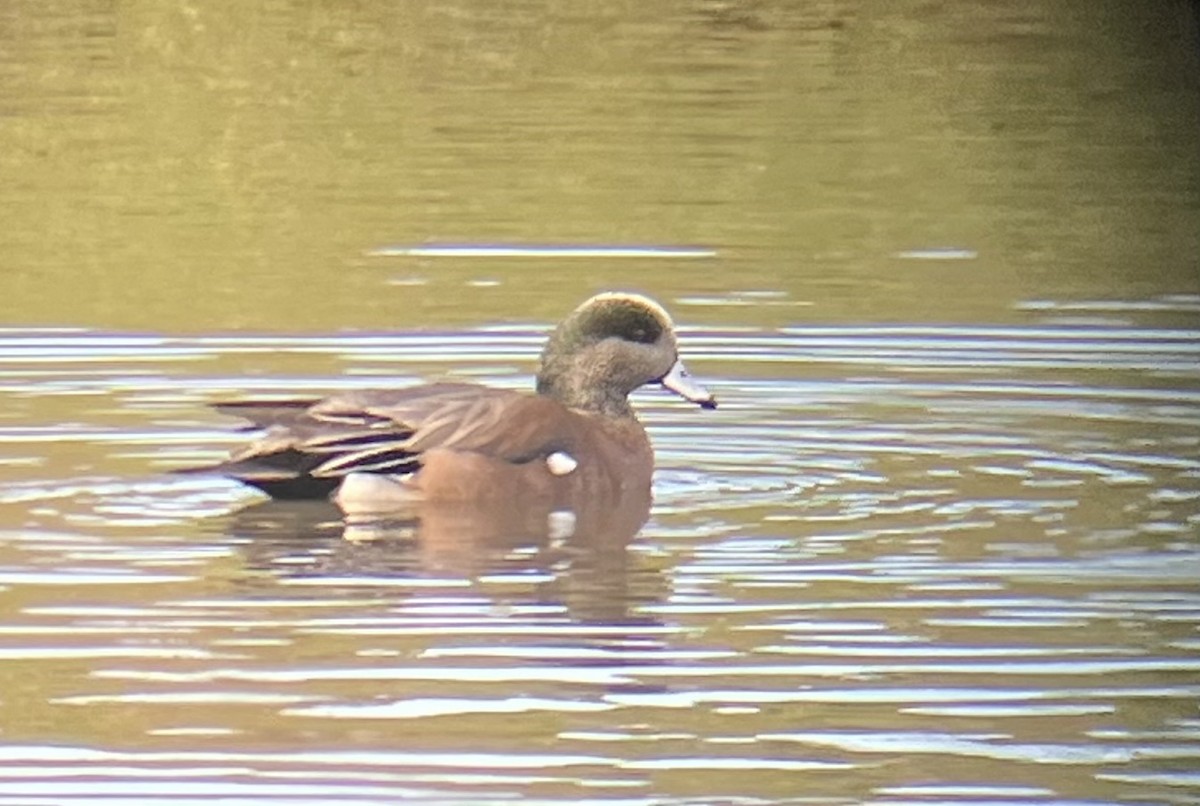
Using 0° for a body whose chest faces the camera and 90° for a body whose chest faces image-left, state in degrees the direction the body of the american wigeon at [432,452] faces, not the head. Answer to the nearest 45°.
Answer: approximately 270°
